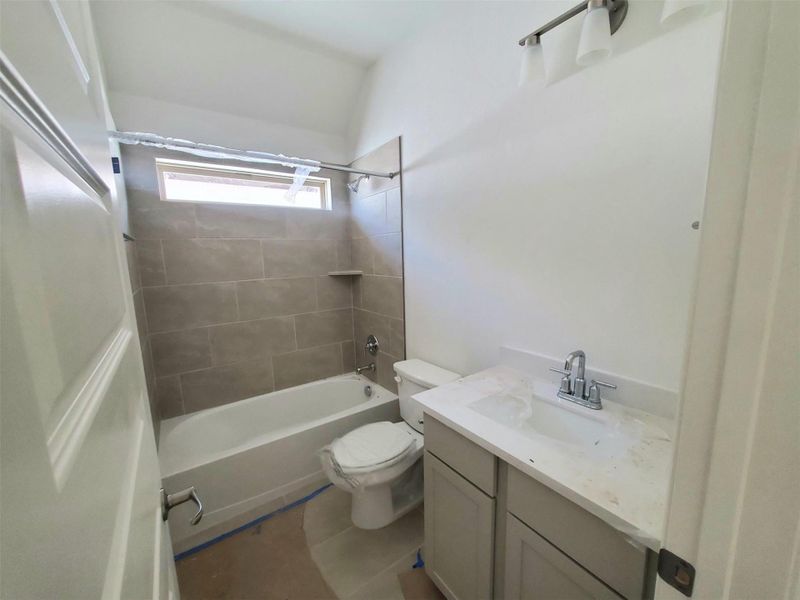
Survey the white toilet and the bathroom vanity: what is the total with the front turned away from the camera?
0

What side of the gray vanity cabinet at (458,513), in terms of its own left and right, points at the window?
right

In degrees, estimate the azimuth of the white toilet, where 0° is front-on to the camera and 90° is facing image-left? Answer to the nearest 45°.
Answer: approximately 45°

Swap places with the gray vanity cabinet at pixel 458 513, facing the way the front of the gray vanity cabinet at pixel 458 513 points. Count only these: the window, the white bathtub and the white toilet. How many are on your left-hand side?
0

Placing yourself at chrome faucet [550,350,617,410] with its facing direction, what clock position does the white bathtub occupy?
The white bathtub is roughly at 1 o'clock from the chrome faucet.

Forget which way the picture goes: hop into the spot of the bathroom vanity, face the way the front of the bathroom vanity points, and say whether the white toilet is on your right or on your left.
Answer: on your right

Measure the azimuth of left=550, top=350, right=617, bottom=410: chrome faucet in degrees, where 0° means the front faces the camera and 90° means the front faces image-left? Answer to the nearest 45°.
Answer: approximately 45°

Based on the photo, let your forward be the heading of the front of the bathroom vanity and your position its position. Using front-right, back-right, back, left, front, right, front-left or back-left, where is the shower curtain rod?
front-right

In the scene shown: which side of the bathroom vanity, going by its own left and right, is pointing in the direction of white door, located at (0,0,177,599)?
front

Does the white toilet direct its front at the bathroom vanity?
no

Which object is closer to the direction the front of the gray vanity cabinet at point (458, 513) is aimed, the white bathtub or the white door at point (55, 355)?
the white door

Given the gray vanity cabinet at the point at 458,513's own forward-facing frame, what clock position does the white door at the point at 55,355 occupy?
The white door is roughly at 11 o'clock from the gray vanity cabinet.

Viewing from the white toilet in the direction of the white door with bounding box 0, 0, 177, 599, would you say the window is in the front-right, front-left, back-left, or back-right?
back-right

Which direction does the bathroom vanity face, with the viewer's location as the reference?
facing the viewer and to the left of the viewer
